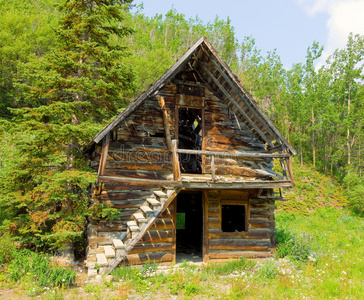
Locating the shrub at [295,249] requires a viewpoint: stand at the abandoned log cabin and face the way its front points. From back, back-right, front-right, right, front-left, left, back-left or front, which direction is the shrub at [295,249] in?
left

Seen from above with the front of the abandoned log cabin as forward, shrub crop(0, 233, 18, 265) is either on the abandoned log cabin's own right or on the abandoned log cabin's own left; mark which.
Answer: on the abandoned log cabin's own right

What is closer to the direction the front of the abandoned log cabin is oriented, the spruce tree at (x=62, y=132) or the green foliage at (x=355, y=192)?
the spruce tree

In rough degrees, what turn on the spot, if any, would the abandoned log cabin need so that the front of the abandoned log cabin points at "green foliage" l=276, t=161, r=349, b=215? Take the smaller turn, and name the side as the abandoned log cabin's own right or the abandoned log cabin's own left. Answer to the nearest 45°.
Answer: approximately 135° to the abandoned log cabin's own left

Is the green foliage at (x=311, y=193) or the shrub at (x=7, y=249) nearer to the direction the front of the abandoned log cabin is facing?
the shrub

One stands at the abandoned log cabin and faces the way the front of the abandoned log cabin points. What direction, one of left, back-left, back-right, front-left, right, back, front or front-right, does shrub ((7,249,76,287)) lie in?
front-right

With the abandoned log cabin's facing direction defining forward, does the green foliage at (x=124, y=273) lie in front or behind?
in front

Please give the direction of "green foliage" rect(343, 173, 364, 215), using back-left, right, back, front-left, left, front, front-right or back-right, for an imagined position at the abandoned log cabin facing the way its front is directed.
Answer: back-left

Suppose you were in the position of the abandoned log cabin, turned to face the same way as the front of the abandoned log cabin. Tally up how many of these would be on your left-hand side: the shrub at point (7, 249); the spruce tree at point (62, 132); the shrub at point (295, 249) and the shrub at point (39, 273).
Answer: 1

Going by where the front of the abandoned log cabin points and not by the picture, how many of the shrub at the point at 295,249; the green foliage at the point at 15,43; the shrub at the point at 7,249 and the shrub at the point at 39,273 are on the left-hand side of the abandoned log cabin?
1

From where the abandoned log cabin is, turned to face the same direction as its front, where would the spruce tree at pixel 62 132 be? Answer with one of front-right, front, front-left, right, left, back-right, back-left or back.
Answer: right

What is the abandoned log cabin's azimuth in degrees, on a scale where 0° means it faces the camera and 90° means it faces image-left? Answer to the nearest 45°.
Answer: approximately 0°

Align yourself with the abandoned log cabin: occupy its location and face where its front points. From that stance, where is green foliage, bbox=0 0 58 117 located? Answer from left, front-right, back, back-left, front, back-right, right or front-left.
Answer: back-right
